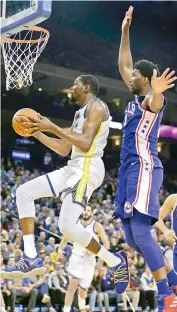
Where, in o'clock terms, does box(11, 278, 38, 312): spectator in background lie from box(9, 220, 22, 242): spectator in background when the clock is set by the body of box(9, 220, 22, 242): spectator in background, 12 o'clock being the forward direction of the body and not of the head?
box(11, 278, 38, 312): spectator in background is roughly at 12 o'clock from box(9, 220, 22, 242): spectator in background.

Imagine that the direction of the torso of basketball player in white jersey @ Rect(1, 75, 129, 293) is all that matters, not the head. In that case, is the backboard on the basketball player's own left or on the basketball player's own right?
on the basketball player's own right

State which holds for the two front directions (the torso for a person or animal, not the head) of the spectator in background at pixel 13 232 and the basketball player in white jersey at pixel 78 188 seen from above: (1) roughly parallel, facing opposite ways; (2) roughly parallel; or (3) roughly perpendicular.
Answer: roughly perpendicular

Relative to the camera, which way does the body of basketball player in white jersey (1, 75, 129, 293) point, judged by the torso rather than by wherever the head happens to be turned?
to the viewer's left

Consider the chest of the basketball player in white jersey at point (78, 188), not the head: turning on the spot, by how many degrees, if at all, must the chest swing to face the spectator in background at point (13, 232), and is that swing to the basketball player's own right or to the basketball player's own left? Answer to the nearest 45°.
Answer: approximately 90° to the basketball player's own right

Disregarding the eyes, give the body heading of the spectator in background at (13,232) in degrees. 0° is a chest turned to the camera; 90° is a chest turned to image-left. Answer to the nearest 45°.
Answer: approximately 0°

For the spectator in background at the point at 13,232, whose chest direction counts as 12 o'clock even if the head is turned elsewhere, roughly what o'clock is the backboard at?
The backboard is roughly at 12 o'clock from the spectator in background.

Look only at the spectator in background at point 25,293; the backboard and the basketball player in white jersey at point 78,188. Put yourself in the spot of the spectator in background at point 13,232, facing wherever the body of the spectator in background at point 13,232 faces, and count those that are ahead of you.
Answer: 3

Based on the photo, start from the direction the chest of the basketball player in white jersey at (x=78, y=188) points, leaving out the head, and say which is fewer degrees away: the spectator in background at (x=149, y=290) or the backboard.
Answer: the backboard

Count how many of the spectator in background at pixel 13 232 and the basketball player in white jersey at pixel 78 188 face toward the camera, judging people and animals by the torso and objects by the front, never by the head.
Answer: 1

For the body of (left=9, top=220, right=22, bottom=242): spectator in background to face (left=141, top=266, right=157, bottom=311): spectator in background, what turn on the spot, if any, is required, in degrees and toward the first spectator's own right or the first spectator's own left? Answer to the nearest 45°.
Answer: approximately 45° to the first spectator's own left

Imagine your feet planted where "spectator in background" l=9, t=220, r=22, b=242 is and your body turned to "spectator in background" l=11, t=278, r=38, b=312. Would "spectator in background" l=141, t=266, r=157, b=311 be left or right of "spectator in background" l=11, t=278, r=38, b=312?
left

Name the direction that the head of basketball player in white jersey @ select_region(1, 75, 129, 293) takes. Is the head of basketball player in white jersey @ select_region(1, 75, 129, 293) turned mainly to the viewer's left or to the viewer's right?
to the viewer's left
